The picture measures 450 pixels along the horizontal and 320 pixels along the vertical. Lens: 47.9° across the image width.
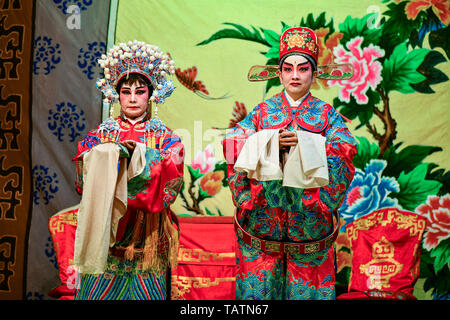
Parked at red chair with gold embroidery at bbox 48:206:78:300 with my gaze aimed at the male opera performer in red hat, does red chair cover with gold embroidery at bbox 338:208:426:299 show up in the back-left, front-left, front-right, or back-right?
front-left

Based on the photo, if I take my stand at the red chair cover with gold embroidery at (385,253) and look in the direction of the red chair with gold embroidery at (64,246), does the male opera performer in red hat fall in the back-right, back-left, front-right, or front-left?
front-left

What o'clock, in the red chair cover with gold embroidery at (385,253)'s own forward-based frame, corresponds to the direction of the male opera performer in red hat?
The male opera performer in red hat is roughly at 1 o'clock from the red chair cover with gold embroidery.

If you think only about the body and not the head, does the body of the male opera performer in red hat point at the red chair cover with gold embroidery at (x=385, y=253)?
no

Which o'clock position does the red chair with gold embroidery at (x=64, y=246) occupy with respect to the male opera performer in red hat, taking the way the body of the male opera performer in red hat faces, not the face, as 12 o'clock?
The red chair with gold embroidery is roughly at 4 o'clock from the male opera performer in red hat.

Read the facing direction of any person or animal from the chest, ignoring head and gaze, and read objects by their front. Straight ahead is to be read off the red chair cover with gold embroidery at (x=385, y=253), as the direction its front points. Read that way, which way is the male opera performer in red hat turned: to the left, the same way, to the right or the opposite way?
the same way

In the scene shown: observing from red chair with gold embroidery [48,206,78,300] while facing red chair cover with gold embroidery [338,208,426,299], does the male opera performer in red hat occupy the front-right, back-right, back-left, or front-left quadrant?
front-right

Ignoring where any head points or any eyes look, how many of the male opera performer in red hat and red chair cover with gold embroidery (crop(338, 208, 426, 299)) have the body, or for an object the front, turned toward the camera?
2

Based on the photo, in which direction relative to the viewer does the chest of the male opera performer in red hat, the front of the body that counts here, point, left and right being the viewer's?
facing the viewer

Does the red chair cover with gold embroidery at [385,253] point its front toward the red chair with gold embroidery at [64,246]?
no

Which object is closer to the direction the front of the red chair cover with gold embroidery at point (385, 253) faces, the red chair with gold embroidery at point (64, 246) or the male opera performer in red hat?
the male opera performer in red hat

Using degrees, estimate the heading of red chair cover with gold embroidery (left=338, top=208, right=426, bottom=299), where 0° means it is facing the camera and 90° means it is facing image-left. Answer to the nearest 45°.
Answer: approximately 0°

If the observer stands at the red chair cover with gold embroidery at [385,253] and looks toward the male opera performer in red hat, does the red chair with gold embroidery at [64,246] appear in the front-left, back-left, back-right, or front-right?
front-right
